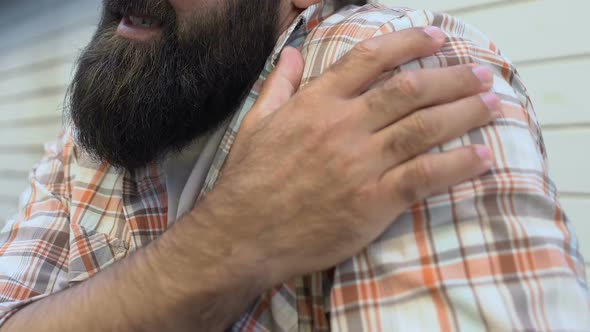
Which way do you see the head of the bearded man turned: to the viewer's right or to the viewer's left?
to the viewer's left
